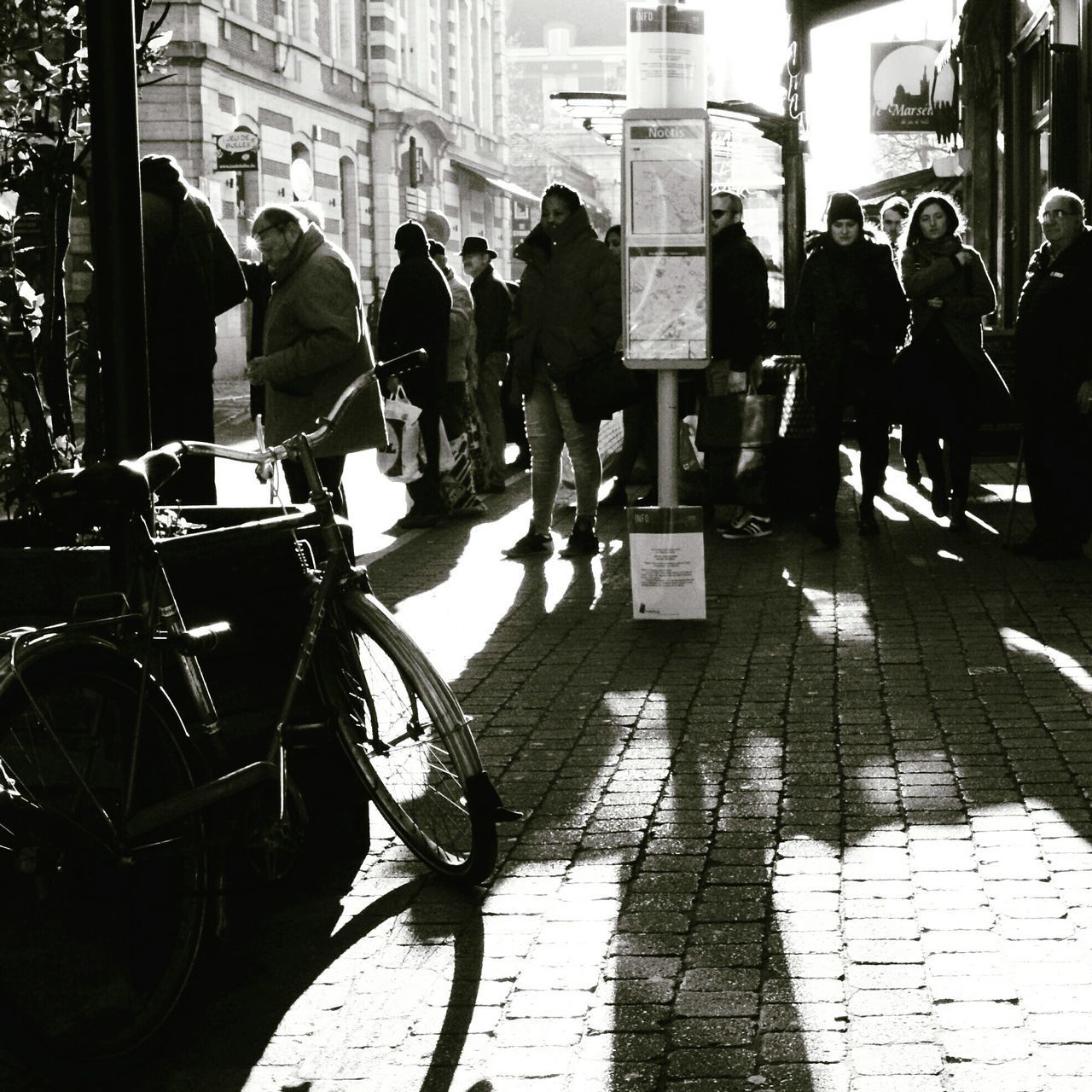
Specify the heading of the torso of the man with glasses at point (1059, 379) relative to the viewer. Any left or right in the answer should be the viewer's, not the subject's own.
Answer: facing the viewer and to the left of the viewer

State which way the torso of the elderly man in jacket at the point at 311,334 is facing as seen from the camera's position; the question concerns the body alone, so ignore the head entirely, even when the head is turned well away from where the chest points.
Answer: to the viewer's left

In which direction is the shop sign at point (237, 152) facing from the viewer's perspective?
toward the camera

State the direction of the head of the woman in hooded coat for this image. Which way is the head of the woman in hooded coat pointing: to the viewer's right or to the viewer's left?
to the viewer's left

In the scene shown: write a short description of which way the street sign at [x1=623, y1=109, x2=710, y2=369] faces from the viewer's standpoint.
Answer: facing the viewer

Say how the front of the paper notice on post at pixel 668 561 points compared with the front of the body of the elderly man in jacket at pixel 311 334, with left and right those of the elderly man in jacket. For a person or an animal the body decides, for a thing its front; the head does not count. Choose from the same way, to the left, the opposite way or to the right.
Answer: to the left

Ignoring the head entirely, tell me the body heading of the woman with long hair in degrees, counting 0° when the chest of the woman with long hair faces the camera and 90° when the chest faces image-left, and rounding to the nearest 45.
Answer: approximately 0°

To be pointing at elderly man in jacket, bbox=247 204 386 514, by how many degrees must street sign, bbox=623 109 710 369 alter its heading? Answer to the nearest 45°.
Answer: approximately 90° to its right

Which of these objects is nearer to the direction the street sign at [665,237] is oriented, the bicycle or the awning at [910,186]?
the bicycle

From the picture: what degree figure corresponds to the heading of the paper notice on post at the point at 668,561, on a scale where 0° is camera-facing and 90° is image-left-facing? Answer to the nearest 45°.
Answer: approximately 0°

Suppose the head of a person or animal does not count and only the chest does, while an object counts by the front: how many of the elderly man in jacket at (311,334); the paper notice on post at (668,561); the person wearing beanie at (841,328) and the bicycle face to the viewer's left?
1
